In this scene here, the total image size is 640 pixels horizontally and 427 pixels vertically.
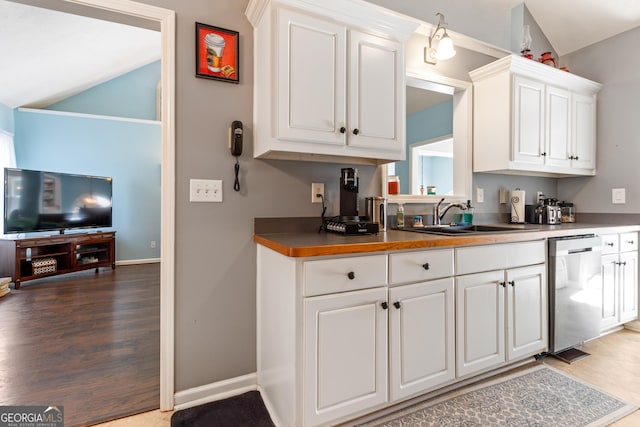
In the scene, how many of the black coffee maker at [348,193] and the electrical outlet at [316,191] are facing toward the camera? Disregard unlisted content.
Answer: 2

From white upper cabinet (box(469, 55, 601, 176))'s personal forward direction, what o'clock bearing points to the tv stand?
The tv stand is roughly at 4 o'clock from the white upper cabinet.

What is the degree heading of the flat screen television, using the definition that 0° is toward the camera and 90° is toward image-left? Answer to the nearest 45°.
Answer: approximately 315°

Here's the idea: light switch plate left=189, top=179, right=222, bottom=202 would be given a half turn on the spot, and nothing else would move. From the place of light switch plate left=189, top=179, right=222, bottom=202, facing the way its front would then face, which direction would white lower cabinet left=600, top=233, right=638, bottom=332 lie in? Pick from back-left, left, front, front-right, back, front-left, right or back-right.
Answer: right

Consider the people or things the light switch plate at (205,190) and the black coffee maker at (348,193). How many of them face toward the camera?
2

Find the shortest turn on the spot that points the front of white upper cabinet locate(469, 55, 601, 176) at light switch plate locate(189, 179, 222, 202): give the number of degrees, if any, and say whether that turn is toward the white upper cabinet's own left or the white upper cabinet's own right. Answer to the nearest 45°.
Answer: approximately 90° to the white upper cabinet's own right

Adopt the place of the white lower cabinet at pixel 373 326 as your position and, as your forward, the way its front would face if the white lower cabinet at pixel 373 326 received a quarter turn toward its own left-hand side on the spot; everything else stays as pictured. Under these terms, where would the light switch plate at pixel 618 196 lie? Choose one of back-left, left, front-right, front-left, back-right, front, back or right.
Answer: front

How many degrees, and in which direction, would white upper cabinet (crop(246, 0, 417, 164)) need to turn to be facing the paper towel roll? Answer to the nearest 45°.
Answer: approximately 90° to its left

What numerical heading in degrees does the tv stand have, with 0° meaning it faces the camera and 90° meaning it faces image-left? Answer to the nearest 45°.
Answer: approximately 315°
